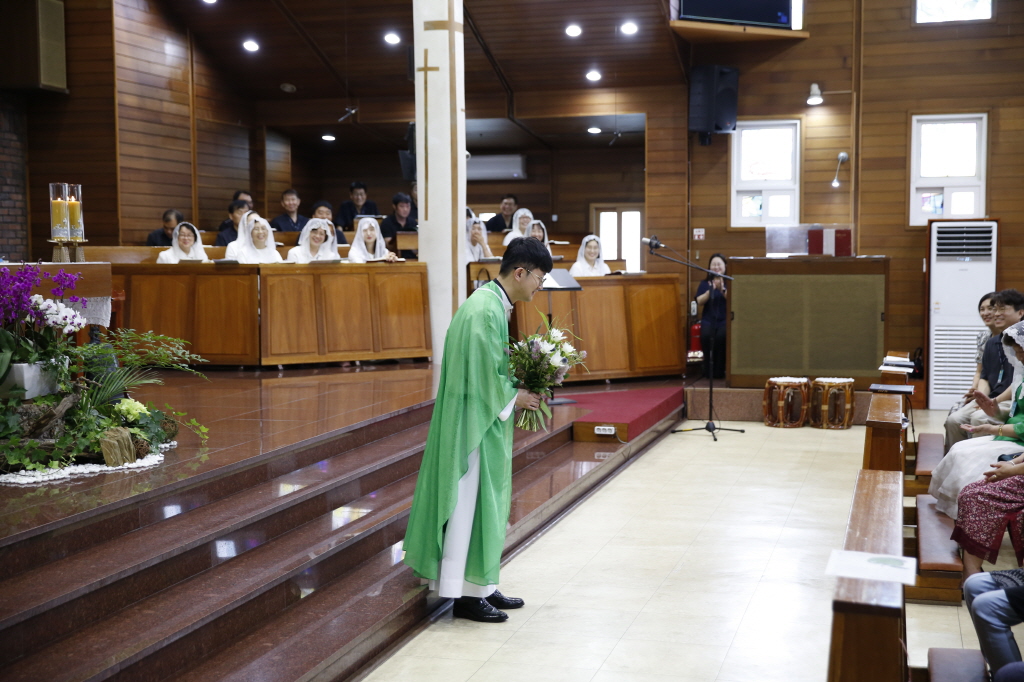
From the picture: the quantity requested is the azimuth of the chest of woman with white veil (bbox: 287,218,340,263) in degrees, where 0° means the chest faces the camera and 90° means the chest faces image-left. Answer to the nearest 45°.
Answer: approximately 0°

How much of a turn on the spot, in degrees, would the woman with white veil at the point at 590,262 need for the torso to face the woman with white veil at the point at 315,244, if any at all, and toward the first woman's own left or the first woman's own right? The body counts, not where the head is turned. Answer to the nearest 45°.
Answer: approximately 45° to the first woman's own right

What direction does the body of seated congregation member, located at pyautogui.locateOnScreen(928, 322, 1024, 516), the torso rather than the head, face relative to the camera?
to the viewer's left

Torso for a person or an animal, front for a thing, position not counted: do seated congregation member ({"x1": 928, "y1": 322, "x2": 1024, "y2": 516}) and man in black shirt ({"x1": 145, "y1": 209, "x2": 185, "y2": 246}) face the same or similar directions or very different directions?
very different directions

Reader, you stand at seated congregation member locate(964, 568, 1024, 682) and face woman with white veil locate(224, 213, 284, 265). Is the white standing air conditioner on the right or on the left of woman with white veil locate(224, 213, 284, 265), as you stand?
right
